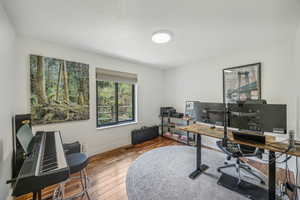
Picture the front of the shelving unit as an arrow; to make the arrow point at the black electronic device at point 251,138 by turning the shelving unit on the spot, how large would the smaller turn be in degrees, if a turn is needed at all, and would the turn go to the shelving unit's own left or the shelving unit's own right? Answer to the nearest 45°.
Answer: approximately 90° to the shelving unit's own left

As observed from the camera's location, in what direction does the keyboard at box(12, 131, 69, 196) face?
facing to the right of the viewer

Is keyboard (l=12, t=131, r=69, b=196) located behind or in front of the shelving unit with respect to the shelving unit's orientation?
in front

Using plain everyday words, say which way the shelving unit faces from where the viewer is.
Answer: facing the viewer and to the left of the viewer

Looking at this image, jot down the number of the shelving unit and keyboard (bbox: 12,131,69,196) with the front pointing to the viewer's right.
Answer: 1

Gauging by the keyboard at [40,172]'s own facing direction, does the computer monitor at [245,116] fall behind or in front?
in front

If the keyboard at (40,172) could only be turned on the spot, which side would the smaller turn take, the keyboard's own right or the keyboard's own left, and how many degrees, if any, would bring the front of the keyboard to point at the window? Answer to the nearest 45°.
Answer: approximately 45° to the keyboard's own left

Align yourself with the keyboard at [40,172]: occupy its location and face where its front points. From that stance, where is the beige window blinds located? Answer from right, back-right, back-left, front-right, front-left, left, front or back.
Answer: front-left

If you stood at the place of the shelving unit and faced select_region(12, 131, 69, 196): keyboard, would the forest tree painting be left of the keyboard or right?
right

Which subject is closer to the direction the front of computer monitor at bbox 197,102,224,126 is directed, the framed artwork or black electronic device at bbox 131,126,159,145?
the framed artwork
